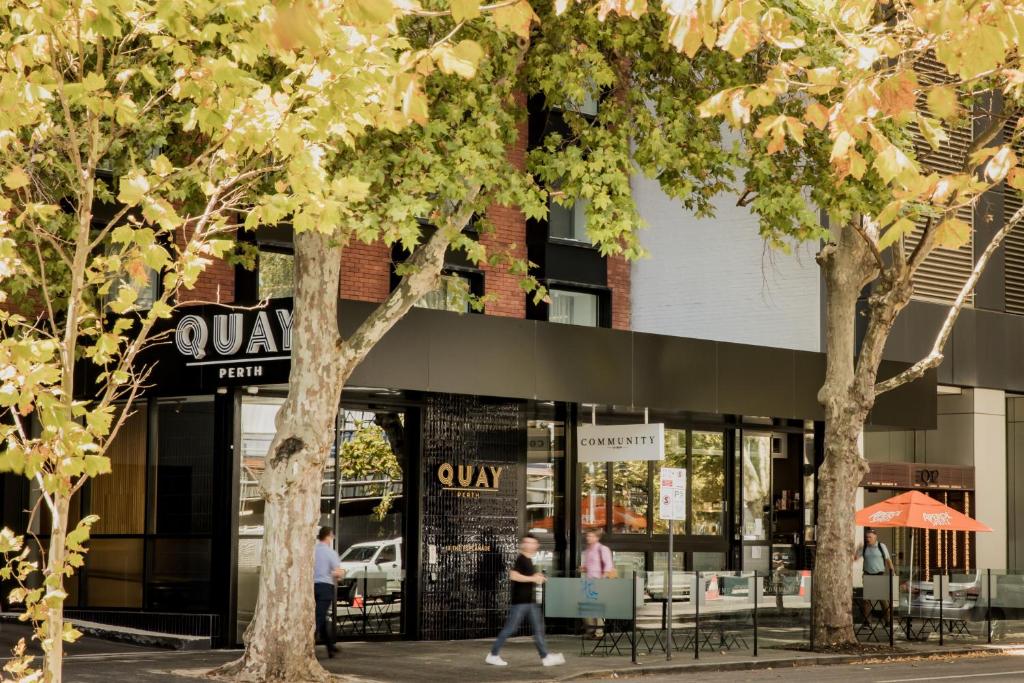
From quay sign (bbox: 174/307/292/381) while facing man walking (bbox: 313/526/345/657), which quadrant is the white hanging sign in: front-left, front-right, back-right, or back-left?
front-left

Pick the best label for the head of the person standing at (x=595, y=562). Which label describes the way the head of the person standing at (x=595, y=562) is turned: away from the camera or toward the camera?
toward the camera

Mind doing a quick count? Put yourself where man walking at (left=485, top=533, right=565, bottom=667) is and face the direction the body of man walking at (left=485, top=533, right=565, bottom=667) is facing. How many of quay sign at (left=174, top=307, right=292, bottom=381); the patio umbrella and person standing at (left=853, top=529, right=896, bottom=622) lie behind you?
1

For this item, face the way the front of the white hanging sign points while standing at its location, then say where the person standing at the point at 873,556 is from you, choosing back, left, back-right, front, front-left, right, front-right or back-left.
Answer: back-left

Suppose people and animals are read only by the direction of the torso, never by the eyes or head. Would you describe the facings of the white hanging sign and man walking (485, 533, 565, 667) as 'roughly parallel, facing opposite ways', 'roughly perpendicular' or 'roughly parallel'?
roughly perpendicular

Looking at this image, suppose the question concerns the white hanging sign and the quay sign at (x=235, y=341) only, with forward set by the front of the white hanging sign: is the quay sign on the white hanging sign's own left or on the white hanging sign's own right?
on the white hanging sign's own right

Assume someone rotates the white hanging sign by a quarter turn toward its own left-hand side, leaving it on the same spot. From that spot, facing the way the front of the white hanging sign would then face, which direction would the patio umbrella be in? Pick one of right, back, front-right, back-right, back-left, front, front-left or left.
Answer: front-left

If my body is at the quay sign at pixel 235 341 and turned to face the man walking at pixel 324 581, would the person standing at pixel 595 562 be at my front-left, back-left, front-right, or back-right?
front-left

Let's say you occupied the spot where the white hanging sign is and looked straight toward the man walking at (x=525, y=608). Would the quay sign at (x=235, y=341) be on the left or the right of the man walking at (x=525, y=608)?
right

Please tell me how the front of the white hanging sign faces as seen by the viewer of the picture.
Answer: facing the viewer

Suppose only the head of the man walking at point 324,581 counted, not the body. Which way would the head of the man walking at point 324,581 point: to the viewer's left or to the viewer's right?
to the viewer's right
